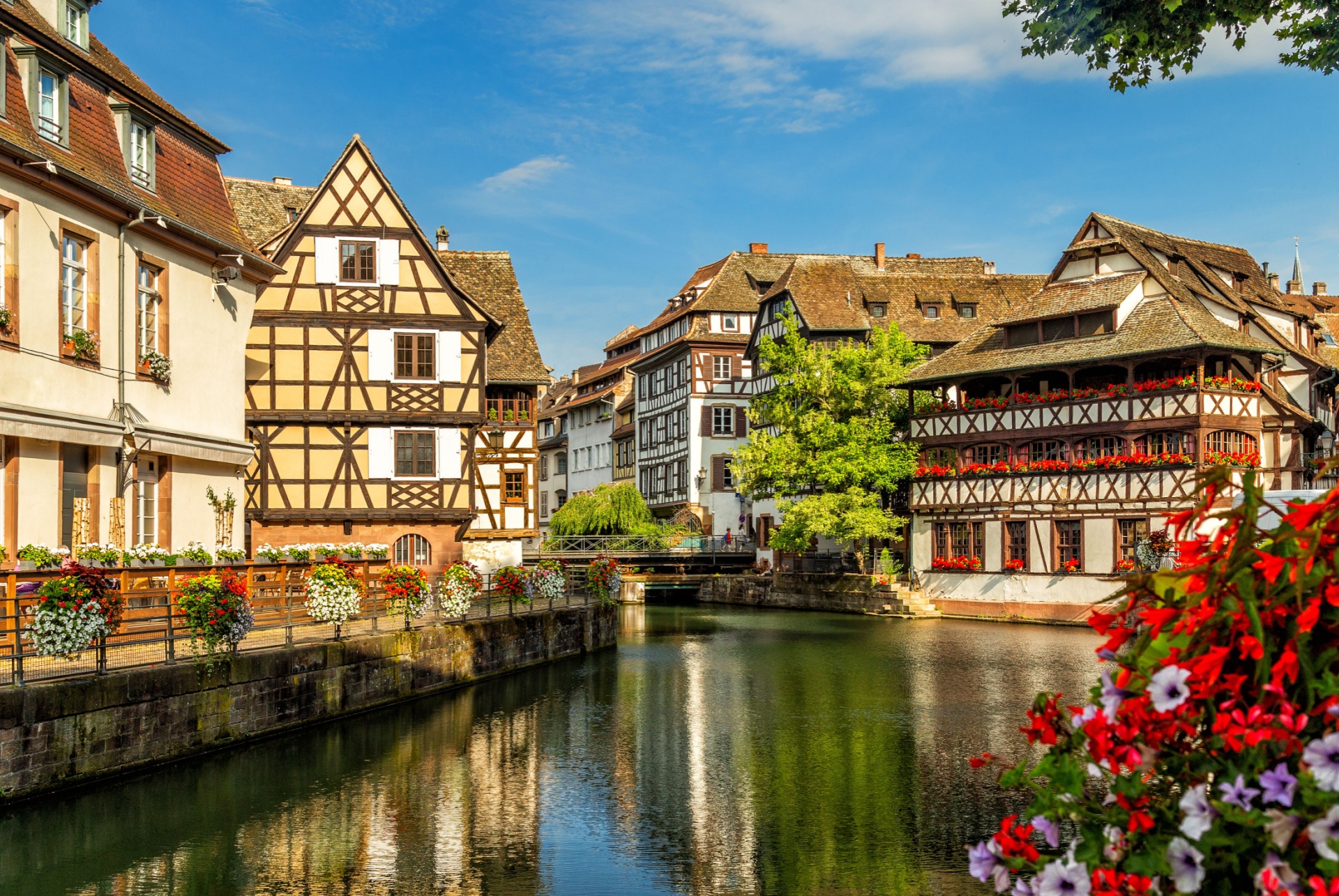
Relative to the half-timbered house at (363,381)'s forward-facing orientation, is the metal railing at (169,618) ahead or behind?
ahead

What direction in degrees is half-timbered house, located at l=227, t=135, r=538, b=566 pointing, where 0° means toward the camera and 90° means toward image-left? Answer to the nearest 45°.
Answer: approximately 0°

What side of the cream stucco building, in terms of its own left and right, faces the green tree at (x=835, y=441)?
left

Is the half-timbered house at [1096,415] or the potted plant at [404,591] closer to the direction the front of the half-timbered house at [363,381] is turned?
the potted plant

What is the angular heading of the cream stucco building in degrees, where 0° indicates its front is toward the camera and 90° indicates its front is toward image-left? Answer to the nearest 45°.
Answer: approximately 315°

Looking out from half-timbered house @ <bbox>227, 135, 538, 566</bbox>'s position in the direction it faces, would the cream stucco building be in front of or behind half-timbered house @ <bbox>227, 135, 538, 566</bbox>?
in front

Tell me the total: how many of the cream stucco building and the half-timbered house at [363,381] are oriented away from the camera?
0
